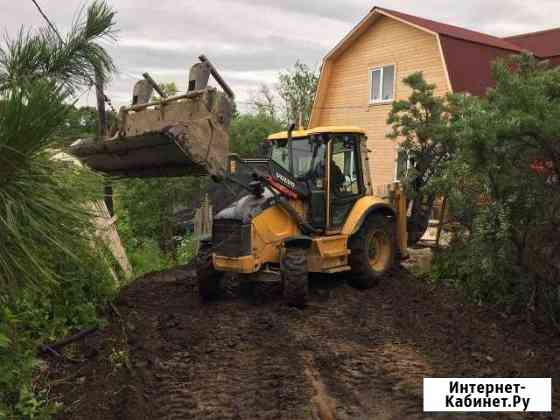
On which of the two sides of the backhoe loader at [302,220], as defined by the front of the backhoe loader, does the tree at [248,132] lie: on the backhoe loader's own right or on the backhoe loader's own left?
on the backhoe loader's own right

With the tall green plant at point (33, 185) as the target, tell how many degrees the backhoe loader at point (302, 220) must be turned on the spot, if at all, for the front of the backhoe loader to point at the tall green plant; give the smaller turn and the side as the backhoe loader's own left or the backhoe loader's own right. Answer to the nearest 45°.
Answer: approximately 45° to the backhoe loader's own left

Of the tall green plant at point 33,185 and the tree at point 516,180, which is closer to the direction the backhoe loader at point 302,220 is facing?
the tall green plant

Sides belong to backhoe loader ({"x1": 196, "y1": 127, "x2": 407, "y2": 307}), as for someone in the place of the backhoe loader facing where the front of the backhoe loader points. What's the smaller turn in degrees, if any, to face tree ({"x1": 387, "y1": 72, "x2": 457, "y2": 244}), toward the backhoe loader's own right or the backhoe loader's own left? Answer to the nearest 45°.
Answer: approximately 180°

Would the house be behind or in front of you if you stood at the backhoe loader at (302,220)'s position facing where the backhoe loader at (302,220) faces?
behind
